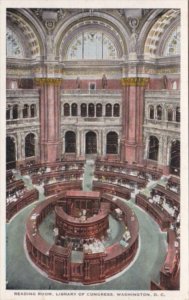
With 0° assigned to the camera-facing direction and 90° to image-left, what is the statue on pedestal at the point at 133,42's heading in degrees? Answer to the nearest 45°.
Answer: approximately 0°

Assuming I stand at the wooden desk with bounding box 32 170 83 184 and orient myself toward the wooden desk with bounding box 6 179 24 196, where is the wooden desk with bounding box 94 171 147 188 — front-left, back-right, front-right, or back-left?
back-left
